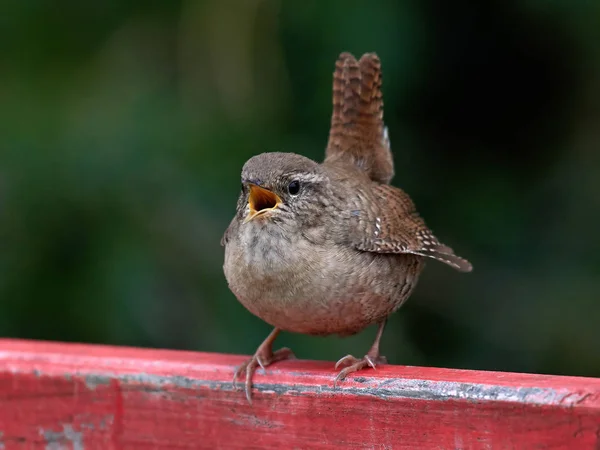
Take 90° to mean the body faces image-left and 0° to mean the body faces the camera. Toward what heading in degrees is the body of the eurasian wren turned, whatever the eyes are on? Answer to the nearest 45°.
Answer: approximately 45°
